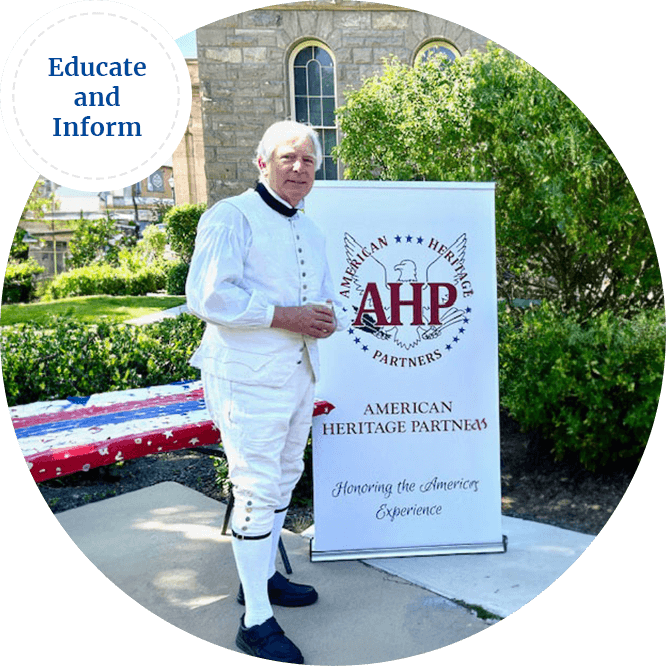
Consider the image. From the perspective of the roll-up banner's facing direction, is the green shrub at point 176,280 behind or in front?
behind

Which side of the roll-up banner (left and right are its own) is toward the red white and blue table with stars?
right

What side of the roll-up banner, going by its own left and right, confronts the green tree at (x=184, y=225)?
back

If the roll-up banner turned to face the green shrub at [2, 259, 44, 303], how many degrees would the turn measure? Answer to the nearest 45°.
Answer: approximately 135° to its right

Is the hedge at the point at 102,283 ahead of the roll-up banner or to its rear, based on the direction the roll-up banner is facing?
to the rear

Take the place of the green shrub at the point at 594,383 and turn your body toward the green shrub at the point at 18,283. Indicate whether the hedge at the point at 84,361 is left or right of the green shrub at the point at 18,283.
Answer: left

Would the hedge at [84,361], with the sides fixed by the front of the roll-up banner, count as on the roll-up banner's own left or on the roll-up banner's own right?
on the roll-up banner's own right

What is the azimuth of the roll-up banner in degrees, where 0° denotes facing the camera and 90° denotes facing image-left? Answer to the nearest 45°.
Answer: approximately 0°

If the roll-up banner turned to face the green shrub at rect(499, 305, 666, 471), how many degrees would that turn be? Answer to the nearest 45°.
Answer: approximately 135° to its left

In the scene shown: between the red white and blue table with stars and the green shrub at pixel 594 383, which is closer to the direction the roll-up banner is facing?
the red white and blue table with stars

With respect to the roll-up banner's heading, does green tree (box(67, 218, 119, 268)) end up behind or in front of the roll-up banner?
behind

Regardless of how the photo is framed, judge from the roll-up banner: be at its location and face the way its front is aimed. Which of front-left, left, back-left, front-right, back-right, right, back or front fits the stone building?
back

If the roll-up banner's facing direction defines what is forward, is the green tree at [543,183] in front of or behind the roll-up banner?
behind
